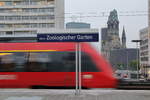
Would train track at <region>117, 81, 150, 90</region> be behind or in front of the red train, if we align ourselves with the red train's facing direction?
in front

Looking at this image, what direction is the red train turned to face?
to the viewer's right

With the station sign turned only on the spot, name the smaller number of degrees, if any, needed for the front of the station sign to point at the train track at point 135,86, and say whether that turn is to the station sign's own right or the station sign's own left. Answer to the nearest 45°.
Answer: approximately 135° to the station sign's own left

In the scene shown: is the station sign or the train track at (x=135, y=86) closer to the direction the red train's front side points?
the train track

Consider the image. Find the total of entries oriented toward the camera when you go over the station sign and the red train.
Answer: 1

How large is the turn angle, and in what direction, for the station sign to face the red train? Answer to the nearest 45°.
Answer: approximately 180°

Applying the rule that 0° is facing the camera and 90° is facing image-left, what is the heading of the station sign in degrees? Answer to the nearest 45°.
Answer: approximately 0°

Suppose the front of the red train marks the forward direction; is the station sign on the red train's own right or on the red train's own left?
on the red train's own right

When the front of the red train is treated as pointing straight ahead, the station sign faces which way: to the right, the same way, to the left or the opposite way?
to the right
